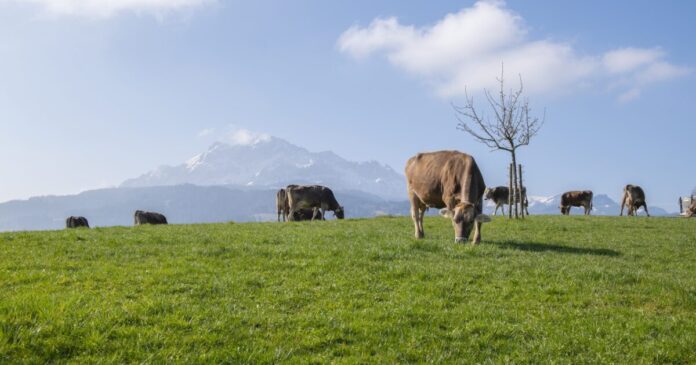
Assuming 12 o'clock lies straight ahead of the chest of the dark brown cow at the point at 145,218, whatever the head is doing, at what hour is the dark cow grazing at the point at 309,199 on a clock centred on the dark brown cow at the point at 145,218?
the dark cow grazing at the point at 309,199 is roughly at 1 o'clock from the dark brown cow at the point at 145,218.

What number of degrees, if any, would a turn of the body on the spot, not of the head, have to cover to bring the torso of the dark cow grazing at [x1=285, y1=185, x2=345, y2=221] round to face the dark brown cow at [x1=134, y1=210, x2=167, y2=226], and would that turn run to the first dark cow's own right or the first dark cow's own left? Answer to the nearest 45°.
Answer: approximately 180°

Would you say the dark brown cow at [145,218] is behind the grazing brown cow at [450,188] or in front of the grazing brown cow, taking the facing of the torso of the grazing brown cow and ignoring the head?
behind

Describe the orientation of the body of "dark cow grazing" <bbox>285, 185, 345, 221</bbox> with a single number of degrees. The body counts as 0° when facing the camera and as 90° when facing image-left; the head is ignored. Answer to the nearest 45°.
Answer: approximately 270°

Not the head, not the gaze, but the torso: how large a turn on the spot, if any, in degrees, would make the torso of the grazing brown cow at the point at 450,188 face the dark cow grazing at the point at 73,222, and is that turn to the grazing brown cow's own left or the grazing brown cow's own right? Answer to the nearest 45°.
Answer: approximately 180°

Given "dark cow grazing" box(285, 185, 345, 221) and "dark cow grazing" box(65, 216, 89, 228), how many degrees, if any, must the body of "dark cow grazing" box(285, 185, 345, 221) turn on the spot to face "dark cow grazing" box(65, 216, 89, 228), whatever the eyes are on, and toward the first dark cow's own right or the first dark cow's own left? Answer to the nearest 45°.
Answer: approximately 180°

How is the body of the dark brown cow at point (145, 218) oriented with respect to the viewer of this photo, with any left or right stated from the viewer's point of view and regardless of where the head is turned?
facing to the right of the viewer

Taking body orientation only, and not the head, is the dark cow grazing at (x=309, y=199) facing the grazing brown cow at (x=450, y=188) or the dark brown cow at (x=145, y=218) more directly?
the grazing brown cow

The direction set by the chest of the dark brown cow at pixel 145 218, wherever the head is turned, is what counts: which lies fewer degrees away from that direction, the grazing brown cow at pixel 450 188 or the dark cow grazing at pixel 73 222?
the grazing brown cow

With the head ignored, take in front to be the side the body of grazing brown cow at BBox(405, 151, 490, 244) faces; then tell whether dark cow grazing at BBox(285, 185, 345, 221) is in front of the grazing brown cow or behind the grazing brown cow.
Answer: behind

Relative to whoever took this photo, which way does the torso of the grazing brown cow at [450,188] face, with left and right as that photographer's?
facing the viewer and to the right of the viewer
